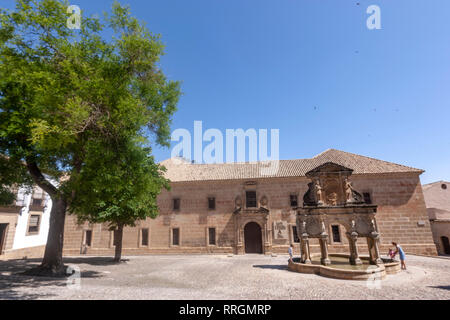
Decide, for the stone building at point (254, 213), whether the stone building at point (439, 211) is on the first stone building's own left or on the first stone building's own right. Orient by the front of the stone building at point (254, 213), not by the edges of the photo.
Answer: on the first stone building's own left

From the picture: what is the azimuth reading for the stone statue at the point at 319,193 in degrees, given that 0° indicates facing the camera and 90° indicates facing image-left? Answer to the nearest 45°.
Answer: approximately 0°

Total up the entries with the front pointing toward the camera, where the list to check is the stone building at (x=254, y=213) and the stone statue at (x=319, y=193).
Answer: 2

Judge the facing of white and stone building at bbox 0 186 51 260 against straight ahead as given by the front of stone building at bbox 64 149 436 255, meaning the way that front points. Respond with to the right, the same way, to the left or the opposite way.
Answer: to the left

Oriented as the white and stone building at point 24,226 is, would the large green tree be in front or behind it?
in front

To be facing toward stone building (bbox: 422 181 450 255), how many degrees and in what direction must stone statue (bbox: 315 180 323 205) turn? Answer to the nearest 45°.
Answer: approximately 135° to its left

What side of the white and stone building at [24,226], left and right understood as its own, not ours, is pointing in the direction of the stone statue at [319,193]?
front

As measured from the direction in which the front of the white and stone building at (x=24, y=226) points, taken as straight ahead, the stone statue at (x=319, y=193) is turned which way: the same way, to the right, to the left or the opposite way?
to the right

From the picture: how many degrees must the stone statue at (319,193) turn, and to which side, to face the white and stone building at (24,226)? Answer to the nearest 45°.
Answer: approximately 90° to its right

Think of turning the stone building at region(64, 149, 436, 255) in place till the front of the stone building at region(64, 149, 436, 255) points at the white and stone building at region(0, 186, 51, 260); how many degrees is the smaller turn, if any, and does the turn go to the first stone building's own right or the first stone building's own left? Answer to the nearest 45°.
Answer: approximately 90° to the first stone building's own right

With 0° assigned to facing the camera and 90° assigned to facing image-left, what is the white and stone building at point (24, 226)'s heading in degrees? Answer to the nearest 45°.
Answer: approximately 315°
